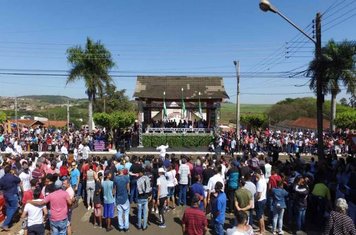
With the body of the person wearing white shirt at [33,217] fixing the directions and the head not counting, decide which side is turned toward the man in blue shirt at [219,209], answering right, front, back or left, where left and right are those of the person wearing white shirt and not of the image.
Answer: right

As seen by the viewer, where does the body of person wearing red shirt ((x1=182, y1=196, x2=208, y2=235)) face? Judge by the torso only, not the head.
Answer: away from the camera

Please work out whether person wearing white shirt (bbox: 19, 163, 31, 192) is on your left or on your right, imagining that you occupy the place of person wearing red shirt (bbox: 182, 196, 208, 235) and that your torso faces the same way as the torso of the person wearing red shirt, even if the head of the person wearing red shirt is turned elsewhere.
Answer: on your left

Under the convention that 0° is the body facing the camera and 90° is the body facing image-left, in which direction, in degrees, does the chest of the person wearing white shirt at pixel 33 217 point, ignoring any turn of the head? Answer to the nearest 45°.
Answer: approximately 180°

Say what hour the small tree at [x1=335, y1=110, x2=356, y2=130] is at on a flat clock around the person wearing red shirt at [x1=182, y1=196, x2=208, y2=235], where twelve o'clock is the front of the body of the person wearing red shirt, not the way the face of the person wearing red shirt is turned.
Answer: The small tree is roughly at 1 o'clock from the person wearing red shirt.

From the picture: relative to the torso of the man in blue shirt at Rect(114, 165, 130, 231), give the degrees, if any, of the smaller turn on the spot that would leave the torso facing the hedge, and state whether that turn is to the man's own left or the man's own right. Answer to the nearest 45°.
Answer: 0° — they already face it

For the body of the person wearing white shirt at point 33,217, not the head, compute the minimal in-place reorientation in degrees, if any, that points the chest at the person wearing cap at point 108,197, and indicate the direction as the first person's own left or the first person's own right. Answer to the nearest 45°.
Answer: approximately 45° to the first person's own right

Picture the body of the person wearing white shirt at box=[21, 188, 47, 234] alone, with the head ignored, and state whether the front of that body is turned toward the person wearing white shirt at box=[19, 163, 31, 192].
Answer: yes

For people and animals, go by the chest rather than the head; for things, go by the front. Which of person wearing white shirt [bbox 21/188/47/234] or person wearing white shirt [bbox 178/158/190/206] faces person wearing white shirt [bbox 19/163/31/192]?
the person wearing white shirt [bbox 21/188/47/234]

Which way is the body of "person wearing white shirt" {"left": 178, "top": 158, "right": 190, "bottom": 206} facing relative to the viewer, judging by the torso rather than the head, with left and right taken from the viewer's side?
facing away from the viewer

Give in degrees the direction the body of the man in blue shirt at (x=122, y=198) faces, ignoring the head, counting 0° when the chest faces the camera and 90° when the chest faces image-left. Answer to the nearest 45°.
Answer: approximately 180°

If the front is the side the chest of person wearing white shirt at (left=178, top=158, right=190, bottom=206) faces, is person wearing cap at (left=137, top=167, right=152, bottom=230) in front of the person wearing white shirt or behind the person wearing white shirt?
behind

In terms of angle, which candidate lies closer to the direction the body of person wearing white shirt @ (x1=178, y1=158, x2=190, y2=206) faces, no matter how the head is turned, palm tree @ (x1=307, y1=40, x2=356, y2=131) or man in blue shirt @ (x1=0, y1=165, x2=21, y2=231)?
the palm tree
